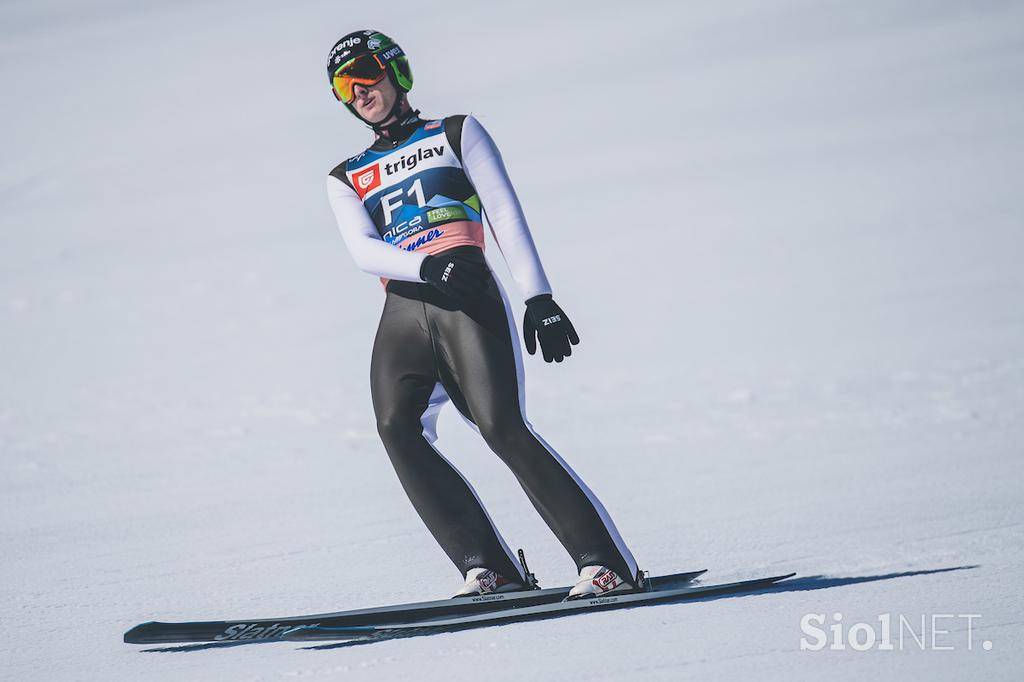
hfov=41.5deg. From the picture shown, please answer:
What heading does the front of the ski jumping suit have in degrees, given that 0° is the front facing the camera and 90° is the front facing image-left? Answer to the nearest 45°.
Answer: approximately 45°

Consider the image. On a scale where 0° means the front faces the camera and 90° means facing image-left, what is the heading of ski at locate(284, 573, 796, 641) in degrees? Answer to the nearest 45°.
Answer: approximately 45°
